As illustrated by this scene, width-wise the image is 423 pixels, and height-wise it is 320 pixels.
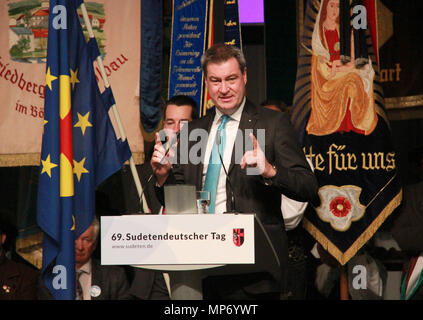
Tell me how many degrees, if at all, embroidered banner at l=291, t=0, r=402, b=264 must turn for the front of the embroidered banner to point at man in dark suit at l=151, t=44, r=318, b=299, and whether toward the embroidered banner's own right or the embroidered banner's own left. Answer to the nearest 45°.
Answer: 0° — it already faces them

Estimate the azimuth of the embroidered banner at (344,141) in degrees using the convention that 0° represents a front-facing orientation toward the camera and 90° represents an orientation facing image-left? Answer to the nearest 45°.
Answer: approximately 0°

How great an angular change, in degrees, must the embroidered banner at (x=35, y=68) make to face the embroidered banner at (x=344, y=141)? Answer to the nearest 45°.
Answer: approximately 45° to its left

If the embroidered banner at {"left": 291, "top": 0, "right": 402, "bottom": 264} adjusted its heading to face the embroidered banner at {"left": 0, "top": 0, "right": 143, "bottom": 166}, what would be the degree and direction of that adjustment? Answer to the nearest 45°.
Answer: approximately 90° to its right

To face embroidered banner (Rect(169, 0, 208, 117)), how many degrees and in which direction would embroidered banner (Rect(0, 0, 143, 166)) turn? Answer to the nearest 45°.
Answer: approximately 45° to its left
